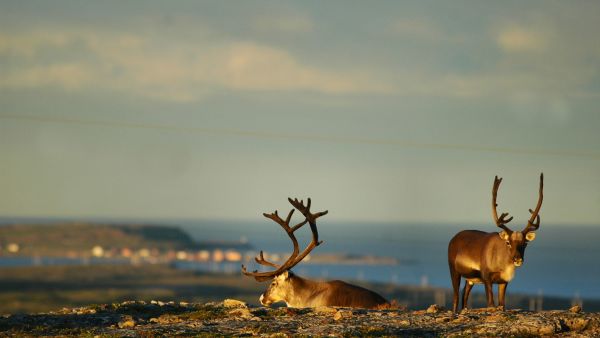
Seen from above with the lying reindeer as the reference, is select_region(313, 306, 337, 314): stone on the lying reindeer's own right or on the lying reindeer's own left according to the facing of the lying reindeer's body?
on the lying reindeer's own left

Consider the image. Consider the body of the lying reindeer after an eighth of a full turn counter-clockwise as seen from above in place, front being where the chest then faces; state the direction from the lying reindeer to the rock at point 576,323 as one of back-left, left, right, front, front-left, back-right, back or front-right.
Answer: left

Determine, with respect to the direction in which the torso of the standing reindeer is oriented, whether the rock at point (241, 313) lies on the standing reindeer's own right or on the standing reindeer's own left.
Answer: on the standing reindeer's own right

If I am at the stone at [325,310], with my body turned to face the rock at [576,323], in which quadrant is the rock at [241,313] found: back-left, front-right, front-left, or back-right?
back-right

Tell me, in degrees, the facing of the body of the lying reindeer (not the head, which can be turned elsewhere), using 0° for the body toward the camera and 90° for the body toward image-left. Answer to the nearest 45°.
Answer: approximately 90°

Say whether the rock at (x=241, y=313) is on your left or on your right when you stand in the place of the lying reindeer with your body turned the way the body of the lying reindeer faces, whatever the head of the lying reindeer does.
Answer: on your left

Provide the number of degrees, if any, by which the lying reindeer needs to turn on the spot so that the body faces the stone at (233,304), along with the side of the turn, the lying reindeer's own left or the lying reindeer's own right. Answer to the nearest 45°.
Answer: approximately 45° to the lying reindeer's own left

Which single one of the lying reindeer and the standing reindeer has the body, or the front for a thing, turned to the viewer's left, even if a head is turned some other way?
the lying reindeer

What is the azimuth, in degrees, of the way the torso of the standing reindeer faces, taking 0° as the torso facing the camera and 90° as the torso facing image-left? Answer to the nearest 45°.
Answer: approximately 315°

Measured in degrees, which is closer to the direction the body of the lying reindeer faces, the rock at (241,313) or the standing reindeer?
the rock

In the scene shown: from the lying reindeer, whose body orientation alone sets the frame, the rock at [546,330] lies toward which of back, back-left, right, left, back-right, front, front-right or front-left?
back-left

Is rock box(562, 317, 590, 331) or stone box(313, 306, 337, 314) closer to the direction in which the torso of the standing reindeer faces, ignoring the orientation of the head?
the rock

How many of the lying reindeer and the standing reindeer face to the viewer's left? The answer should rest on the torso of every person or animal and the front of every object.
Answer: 1
